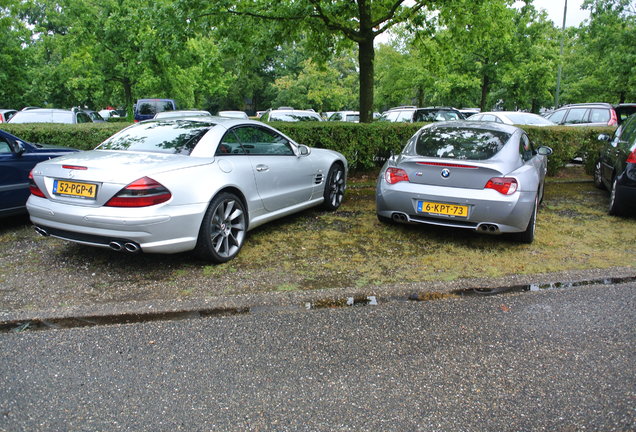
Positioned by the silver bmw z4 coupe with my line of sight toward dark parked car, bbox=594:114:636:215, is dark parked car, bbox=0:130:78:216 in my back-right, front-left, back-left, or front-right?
back-left

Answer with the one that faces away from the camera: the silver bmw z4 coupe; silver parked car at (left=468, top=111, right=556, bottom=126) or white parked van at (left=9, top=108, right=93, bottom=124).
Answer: the silver bmw z4 coupe

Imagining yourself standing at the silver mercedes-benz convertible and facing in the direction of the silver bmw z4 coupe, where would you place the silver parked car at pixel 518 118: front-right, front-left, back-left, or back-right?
front-left

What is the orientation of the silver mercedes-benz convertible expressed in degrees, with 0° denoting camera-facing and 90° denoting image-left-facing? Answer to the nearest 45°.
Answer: approximately 225°

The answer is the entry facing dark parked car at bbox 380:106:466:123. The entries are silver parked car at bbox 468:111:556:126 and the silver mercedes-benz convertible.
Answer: the silver mercedes-benz convertible

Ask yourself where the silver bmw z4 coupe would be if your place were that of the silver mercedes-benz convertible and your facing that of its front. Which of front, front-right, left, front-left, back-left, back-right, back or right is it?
front-right

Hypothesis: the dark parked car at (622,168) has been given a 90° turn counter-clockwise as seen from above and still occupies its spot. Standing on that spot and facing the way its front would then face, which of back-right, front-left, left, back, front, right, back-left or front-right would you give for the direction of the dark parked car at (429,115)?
right

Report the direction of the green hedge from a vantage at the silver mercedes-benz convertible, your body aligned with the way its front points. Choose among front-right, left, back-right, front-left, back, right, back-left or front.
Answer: front

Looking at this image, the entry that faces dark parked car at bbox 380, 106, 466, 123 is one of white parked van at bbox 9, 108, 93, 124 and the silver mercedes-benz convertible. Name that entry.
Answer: the silver mercedes-benz convertible

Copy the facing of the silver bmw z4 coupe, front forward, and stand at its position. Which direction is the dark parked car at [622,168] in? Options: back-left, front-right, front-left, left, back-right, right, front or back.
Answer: front-right

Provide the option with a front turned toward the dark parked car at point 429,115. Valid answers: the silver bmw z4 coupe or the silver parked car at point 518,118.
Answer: the silver bmw z4 coupe

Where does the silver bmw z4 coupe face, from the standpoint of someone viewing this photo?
facing away from the viewer

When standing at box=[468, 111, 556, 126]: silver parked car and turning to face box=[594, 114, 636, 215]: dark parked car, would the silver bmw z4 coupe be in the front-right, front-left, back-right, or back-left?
front-right
